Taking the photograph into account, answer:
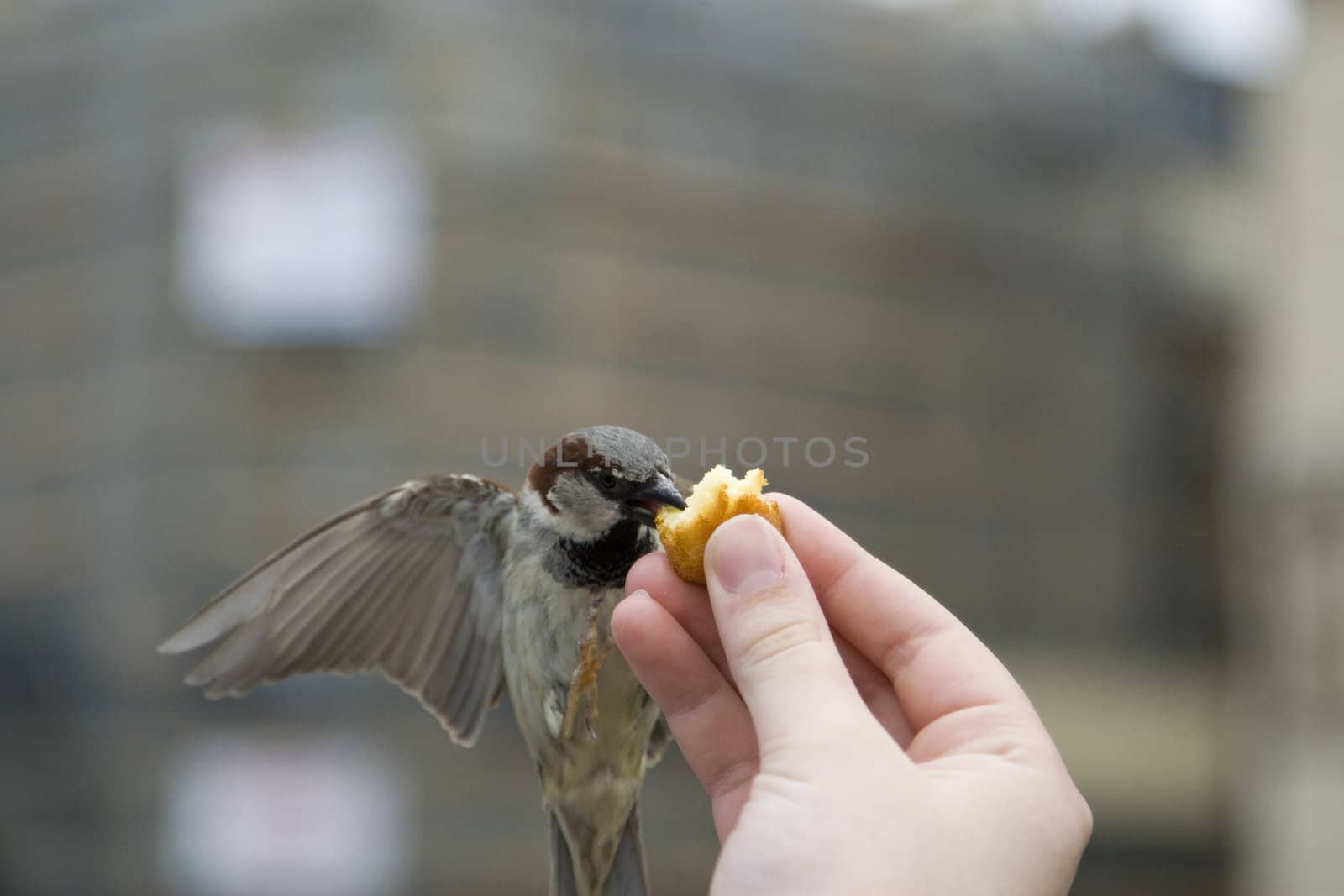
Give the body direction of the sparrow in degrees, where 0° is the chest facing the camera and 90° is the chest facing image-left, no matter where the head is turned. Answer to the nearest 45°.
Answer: approximately 315°
